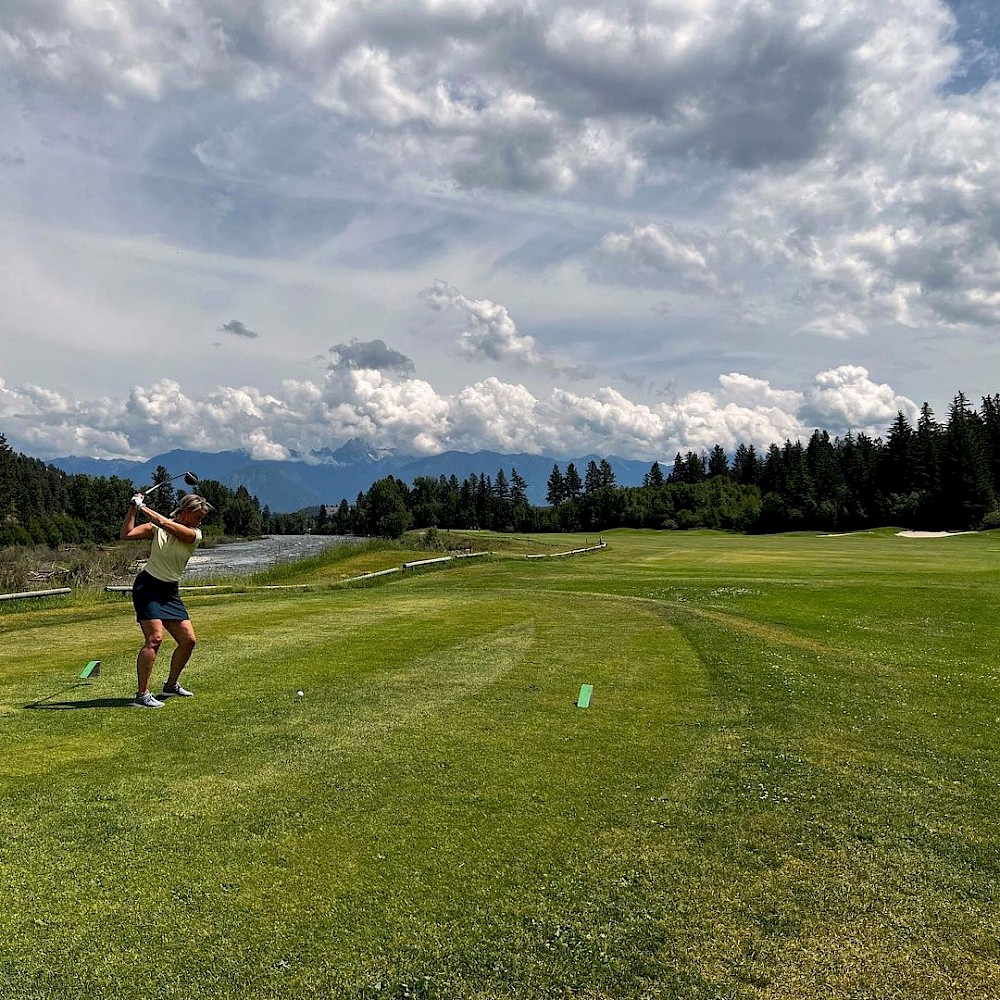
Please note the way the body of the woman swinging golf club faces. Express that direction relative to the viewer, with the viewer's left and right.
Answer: facing the viewer and to the right of the viewer

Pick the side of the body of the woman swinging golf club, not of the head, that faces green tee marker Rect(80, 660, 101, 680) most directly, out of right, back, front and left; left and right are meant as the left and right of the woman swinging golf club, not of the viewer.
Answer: back
